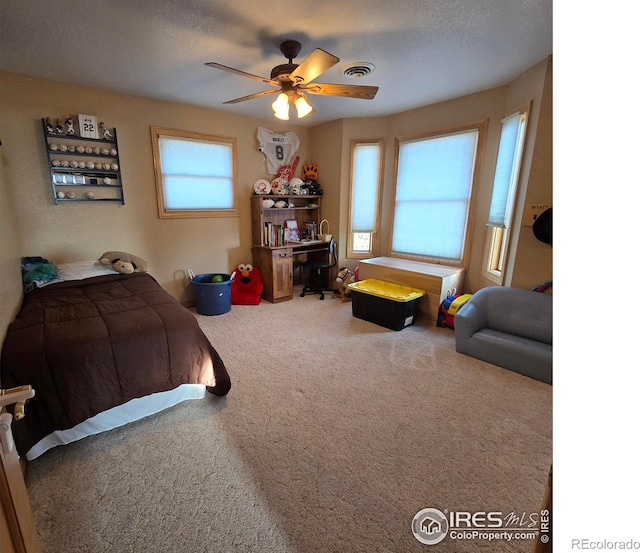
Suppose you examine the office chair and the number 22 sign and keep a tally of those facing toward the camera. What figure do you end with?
1

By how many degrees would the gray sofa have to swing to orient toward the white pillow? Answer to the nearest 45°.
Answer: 0° — it already faces it

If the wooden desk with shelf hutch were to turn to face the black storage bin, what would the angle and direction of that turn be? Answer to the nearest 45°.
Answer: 0° — it already faces it

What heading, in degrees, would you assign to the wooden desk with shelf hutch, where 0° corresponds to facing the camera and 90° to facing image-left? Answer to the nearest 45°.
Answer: approximately 315°

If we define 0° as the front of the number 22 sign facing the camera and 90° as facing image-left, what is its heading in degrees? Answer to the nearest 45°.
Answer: approximately 0°

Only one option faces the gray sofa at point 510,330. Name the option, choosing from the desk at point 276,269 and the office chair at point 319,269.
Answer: the desk

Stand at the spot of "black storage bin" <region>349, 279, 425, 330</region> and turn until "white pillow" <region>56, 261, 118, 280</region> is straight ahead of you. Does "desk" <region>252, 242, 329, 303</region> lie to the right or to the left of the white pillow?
right
